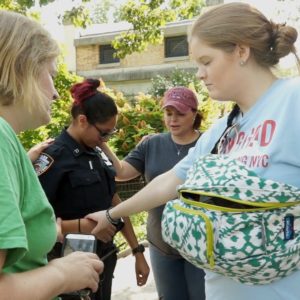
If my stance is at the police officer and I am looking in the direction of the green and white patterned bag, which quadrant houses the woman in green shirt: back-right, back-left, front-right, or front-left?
front-right

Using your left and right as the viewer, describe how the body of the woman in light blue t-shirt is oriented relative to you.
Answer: facing the viewer and to the left of the viewer

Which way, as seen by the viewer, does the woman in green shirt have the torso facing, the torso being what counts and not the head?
to the viewer's right

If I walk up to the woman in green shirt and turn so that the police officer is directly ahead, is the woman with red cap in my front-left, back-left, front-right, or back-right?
front-right

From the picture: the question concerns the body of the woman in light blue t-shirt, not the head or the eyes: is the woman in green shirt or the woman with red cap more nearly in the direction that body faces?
the woman in green shirt

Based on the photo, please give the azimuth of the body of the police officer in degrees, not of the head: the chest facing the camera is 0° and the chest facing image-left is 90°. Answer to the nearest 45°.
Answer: approximately 315°

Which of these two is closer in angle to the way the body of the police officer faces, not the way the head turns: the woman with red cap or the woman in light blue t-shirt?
the woman in light blue t-shirt

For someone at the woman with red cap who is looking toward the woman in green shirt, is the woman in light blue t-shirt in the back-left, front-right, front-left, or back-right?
front-left

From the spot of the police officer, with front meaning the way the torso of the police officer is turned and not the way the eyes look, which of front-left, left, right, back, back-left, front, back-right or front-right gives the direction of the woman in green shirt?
front-right

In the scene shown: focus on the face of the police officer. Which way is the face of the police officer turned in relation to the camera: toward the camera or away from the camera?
toward the camera

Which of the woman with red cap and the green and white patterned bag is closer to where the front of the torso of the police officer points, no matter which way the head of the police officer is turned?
the green and white patterned bag

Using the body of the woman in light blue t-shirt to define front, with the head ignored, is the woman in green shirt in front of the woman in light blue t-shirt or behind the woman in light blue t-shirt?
in front

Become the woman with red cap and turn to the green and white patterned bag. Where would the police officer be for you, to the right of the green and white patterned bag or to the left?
right

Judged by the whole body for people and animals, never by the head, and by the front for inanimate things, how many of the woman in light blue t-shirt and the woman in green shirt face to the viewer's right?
1

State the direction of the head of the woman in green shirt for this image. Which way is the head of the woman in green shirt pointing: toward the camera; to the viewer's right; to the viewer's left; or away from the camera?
to the viewer's right

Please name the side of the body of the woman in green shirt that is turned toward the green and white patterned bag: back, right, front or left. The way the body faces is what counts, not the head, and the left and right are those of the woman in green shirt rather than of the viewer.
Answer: front

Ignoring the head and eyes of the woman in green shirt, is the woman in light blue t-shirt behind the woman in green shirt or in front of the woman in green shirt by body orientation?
in front
